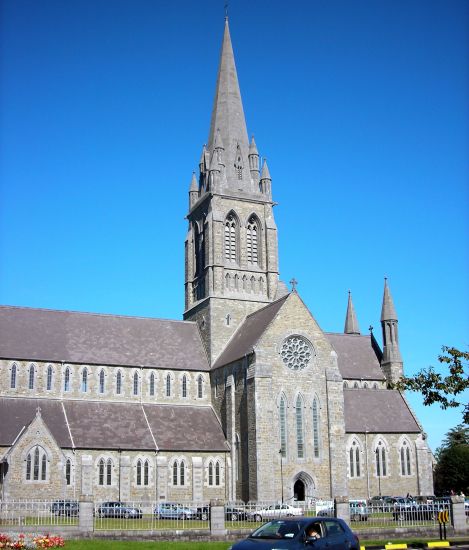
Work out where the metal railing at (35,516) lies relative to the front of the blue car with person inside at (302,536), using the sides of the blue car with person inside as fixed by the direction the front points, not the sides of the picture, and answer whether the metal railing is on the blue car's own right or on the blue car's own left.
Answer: on the blue car's own right

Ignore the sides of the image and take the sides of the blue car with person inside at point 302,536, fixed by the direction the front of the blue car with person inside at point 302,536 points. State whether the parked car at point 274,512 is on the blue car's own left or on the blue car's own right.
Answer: on the blue car's own right

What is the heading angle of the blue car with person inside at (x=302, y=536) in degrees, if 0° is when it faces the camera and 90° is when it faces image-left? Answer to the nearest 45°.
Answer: approximately 45°
